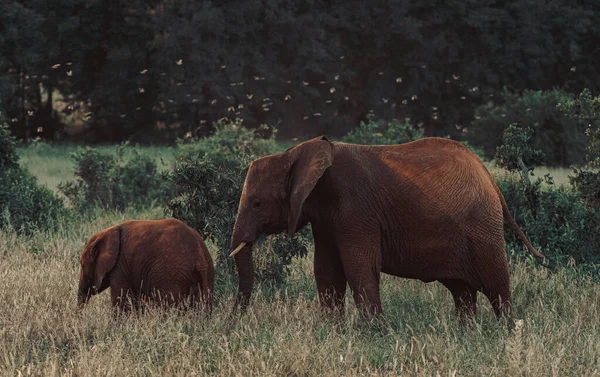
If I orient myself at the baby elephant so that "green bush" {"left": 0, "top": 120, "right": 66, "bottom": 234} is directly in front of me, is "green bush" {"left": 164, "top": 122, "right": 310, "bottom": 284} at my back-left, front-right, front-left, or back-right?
front-right

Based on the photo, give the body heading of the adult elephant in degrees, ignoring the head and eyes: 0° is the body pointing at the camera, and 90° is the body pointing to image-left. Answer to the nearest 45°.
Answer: approximately 90°

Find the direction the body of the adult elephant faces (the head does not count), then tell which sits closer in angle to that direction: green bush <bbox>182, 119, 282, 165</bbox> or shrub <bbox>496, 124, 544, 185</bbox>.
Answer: the green bush

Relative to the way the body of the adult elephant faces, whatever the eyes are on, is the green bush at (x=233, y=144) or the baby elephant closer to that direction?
the baby elephant

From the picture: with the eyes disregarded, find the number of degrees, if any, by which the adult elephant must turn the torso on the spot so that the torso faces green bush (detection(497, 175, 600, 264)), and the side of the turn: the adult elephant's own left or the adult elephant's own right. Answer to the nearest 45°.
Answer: approximately 135° to the adult elephant's own right
